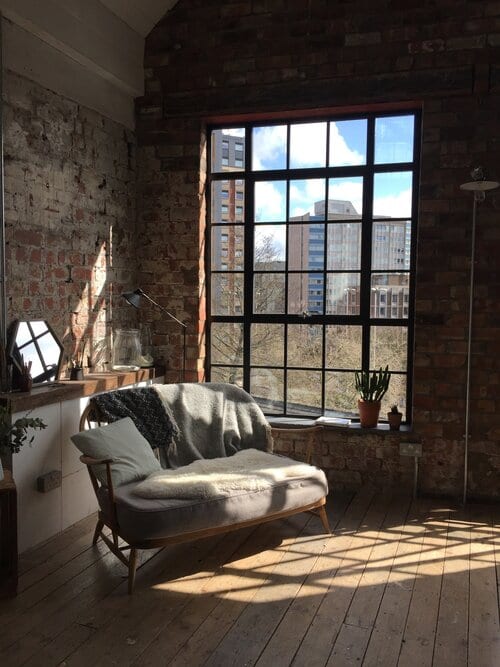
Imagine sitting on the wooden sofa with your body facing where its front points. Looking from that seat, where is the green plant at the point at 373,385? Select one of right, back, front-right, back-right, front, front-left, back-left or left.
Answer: left

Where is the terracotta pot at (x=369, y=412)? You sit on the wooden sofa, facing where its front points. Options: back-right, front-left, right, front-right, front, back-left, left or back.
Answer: left

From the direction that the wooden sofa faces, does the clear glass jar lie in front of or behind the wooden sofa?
behind

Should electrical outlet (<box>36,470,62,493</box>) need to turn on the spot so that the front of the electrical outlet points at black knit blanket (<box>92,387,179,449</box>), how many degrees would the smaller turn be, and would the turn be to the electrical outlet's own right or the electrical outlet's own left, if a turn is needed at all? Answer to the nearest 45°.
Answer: approximately 45° to the electrical outlet's own left

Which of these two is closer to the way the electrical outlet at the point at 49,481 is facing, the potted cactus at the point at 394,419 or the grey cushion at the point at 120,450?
the grey cushion

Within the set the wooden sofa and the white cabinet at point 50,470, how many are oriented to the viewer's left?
0

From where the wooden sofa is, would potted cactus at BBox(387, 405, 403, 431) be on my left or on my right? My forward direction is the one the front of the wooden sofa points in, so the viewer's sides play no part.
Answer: on my left

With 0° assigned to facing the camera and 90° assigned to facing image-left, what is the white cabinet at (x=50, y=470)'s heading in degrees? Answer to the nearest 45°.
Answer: approximately 315°

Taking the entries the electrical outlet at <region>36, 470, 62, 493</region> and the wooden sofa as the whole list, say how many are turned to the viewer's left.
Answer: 0

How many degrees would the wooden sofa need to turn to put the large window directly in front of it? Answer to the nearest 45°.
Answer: approximately 90° to its left

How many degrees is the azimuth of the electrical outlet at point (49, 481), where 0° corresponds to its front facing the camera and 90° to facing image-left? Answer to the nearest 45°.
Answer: approximately 315°
